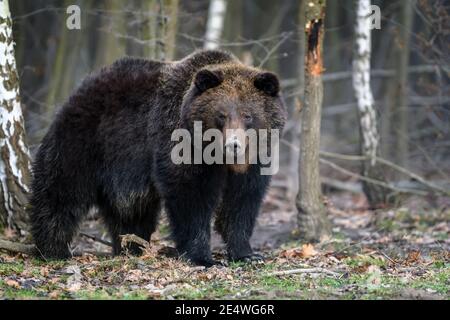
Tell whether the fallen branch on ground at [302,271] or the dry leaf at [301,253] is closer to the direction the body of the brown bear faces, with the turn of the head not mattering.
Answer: the fallen branch on ground

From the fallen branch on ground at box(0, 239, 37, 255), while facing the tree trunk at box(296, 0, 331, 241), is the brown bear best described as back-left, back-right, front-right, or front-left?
front-right

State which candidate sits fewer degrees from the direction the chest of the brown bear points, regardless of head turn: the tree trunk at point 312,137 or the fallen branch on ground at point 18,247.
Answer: the tree trunk

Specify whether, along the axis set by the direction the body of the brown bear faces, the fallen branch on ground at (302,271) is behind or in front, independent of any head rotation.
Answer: in front

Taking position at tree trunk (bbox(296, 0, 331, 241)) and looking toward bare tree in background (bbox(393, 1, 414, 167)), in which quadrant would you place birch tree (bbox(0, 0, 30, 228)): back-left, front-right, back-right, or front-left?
back-left

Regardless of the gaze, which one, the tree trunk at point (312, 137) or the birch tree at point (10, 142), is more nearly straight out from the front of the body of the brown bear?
the tree trunk

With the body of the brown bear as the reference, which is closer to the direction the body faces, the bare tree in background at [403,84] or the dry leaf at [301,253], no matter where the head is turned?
the dry leaf

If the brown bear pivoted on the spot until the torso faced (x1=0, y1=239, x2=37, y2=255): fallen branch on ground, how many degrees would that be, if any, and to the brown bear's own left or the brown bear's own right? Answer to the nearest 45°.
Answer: approximately 135° to the brown bear's own right

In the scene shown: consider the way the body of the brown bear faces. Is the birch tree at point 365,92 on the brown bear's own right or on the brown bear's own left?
on the brown bear's own left

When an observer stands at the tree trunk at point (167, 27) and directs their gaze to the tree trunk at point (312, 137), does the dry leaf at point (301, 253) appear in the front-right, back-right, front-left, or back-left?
front-right

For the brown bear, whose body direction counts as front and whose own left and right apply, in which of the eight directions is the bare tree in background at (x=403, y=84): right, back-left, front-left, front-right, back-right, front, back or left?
left

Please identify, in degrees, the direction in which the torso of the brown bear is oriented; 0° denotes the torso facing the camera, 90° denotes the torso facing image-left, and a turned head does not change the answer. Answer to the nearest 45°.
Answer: approximately 315°

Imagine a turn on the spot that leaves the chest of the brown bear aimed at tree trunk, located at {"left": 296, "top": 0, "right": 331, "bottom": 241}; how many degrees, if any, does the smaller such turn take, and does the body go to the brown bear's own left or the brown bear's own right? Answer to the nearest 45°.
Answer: approximately 90° to the brown bear's own left

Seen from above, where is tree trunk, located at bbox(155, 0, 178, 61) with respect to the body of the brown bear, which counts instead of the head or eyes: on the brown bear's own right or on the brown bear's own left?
on the brown bear's own left

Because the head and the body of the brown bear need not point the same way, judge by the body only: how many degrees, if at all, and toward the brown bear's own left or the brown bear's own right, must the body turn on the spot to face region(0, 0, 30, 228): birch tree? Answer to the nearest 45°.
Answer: approximately 135° to the brown bear's own right
